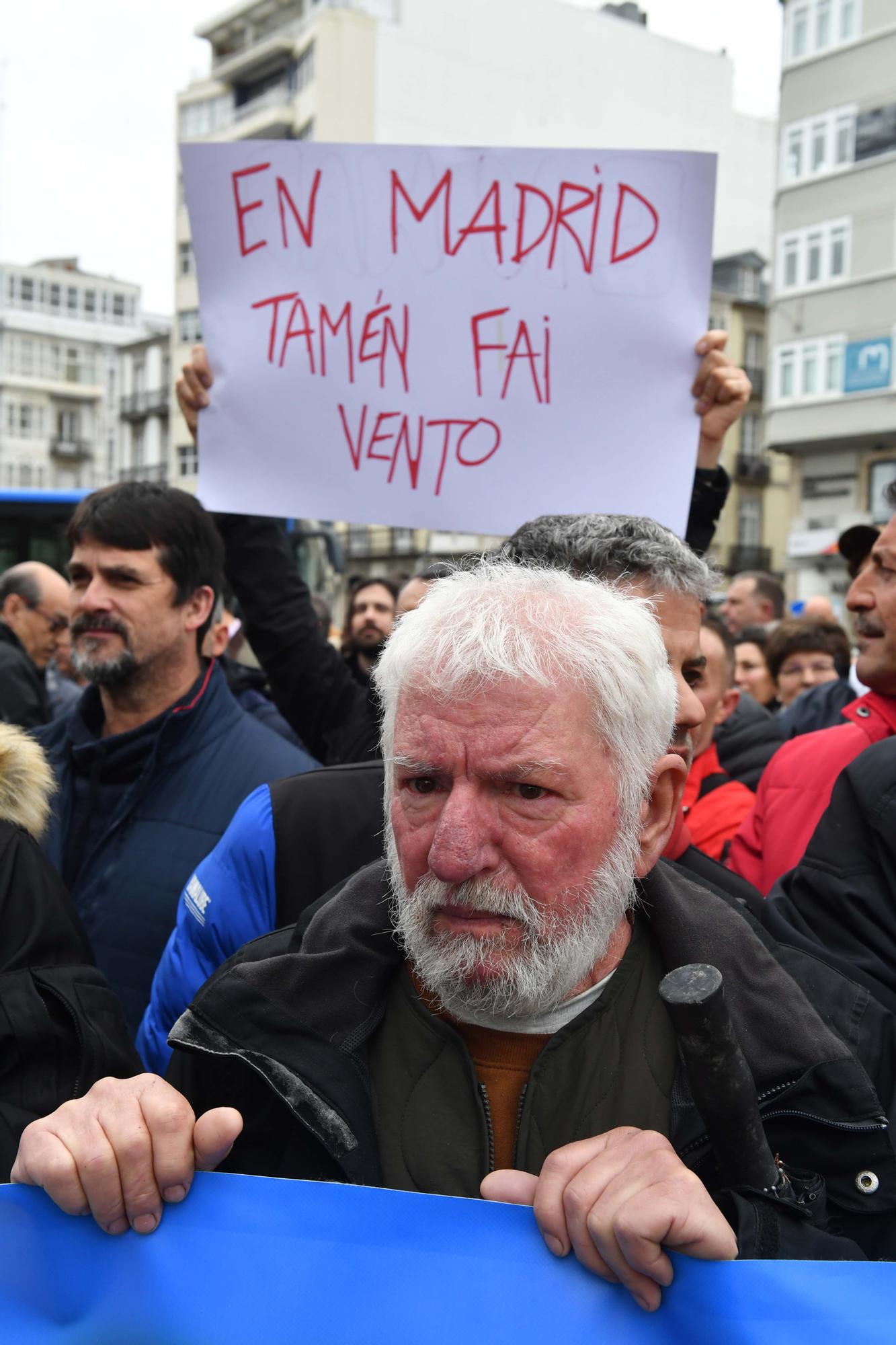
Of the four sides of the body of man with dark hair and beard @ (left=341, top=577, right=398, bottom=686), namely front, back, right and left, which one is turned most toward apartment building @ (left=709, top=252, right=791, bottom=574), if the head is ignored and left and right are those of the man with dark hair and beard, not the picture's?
back

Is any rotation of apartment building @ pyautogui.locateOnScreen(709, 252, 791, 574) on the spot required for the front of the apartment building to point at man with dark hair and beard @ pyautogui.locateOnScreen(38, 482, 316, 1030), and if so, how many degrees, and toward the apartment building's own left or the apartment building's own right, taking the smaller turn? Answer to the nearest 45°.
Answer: approximately 45° to the apartment building's own left

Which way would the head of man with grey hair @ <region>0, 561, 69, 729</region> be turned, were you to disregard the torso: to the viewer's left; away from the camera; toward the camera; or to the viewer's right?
to the viewer's right

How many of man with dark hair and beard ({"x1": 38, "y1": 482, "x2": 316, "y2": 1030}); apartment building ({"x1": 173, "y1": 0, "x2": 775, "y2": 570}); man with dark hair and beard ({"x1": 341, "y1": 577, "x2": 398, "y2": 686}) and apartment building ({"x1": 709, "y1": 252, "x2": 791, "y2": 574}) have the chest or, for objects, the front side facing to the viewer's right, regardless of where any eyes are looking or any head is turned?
0

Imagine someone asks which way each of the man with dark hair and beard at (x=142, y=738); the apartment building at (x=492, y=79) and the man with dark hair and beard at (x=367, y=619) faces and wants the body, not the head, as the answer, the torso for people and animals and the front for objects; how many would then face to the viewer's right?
0

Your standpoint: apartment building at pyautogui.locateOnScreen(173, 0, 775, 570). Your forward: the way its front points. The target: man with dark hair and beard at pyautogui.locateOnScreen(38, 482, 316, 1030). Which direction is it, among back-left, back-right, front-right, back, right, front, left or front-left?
front-left

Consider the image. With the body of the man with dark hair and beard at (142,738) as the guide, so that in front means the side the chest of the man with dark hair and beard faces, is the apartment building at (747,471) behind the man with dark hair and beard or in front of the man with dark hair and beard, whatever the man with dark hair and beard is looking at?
behind

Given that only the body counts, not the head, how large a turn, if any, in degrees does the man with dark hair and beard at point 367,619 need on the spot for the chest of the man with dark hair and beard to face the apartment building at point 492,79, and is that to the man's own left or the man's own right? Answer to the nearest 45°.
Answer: approximately 180°

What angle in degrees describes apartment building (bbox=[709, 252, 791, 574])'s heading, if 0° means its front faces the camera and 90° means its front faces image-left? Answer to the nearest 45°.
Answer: approximately 45°

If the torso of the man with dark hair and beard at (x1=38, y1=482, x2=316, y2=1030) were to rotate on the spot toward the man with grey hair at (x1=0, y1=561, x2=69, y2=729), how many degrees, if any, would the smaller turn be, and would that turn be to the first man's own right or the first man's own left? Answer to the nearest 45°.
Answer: approximately 135° to the first man's own right
